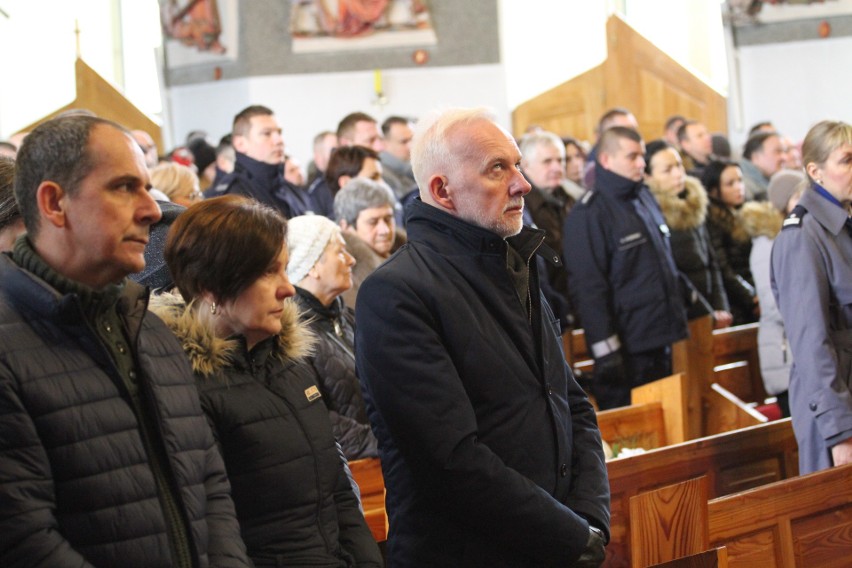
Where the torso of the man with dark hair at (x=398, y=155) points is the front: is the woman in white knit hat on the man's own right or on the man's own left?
on the man's own right

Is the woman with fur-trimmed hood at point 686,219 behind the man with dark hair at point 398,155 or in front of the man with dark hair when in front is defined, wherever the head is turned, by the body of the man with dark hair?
in front

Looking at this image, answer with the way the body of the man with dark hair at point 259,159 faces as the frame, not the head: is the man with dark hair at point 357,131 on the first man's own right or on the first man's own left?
on the first man's own left

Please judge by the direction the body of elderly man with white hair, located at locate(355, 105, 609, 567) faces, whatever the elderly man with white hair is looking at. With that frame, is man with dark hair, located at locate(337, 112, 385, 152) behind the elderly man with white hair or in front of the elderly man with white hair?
behind

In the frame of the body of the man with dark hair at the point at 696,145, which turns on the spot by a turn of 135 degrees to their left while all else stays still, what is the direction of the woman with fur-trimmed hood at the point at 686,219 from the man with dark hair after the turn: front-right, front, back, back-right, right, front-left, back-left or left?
back

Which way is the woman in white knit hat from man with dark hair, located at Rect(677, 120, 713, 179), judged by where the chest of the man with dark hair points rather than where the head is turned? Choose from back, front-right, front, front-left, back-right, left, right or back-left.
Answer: front-right

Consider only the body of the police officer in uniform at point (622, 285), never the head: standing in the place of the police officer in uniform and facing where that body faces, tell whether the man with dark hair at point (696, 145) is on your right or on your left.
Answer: on your left

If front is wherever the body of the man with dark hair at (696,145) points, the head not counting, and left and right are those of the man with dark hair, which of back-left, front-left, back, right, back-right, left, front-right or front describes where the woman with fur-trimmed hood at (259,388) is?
front-right

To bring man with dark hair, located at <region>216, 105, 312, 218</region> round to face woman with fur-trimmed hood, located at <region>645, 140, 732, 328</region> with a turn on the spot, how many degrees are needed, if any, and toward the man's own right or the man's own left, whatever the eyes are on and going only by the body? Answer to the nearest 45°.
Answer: approximately 45° to the man's own left

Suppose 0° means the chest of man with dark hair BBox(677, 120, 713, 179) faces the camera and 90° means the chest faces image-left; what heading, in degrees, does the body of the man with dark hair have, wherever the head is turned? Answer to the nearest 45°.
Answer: approximately 315°

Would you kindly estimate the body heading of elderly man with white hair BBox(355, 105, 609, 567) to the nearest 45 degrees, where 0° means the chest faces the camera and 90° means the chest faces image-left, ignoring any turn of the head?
approximately 315°

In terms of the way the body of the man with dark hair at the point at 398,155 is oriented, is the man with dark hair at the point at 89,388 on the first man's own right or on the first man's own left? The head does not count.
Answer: on the first man's own right

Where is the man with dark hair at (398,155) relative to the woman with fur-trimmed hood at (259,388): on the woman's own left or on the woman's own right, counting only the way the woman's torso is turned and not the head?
on the woman's own left
